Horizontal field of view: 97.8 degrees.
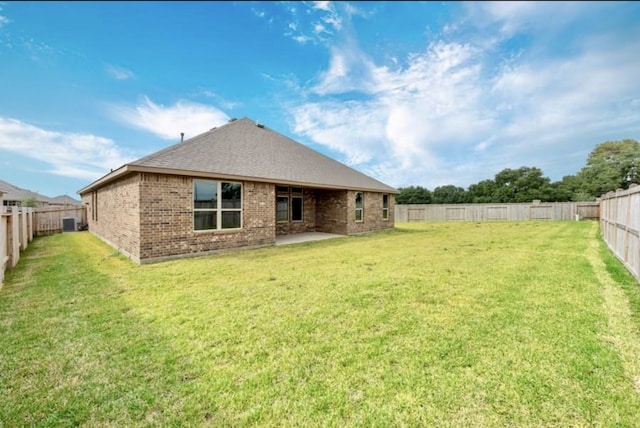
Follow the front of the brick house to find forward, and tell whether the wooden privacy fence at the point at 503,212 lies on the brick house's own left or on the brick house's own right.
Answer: on the brick house's own right

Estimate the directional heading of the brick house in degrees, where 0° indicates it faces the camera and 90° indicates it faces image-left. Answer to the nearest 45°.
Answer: approximately 135°

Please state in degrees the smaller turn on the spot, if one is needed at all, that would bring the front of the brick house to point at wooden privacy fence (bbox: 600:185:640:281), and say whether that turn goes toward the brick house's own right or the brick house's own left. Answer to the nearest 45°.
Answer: approximately 180°
